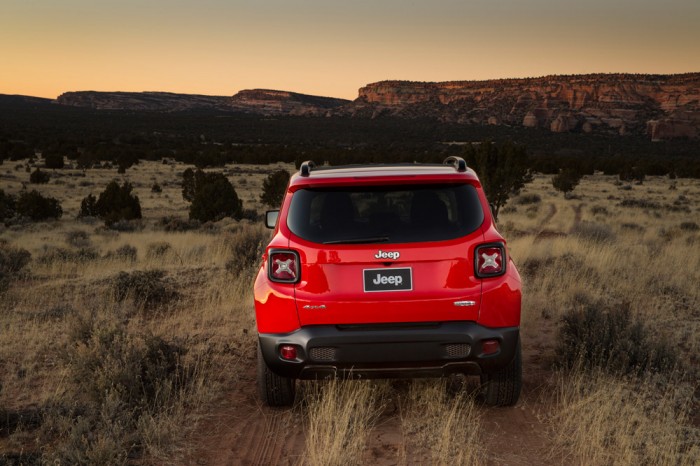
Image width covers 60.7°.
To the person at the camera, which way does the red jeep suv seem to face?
facing away from the viewer

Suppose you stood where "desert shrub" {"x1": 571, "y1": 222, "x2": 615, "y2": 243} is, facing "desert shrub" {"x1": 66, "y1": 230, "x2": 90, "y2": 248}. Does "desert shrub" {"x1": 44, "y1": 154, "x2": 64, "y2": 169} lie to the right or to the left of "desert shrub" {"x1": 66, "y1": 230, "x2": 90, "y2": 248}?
right

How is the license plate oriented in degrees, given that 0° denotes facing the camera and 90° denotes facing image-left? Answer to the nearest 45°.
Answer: approximately 0°

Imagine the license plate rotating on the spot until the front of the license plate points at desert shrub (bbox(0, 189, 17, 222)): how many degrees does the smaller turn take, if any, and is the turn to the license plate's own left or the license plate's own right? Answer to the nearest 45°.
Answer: approximately 135° to the license plate's own right

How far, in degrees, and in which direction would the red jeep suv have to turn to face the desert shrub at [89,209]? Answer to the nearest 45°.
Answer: approximately 45° to its left

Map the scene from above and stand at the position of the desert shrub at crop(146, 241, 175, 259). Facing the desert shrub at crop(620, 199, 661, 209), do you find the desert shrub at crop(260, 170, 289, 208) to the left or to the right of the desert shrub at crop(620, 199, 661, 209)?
left

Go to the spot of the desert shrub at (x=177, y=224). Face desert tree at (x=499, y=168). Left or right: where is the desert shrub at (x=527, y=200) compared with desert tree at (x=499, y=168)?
left

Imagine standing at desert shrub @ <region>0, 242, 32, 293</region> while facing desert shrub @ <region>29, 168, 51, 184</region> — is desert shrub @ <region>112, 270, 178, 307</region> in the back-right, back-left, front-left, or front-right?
back-right

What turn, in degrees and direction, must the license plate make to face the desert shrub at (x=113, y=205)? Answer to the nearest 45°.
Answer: approximately 135° to its right

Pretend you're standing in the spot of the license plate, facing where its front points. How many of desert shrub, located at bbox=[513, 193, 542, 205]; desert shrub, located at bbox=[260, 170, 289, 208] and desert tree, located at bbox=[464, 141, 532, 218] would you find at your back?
3

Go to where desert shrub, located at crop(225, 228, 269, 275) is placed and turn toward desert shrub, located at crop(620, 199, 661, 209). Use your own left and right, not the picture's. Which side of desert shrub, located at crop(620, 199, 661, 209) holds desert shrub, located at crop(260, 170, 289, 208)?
left

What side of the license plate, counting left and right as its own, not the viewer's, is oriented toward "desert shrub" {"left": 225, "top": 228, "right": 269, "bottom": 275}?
back

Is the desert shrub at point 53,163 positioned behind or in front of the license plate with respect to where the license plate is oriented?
behind

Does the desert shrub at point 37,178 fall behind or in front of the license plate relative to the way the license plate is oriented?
behind

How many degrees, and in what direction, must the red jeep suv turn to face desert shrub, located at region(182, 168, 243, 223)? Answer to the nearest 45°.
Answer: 0° — it already faces it
